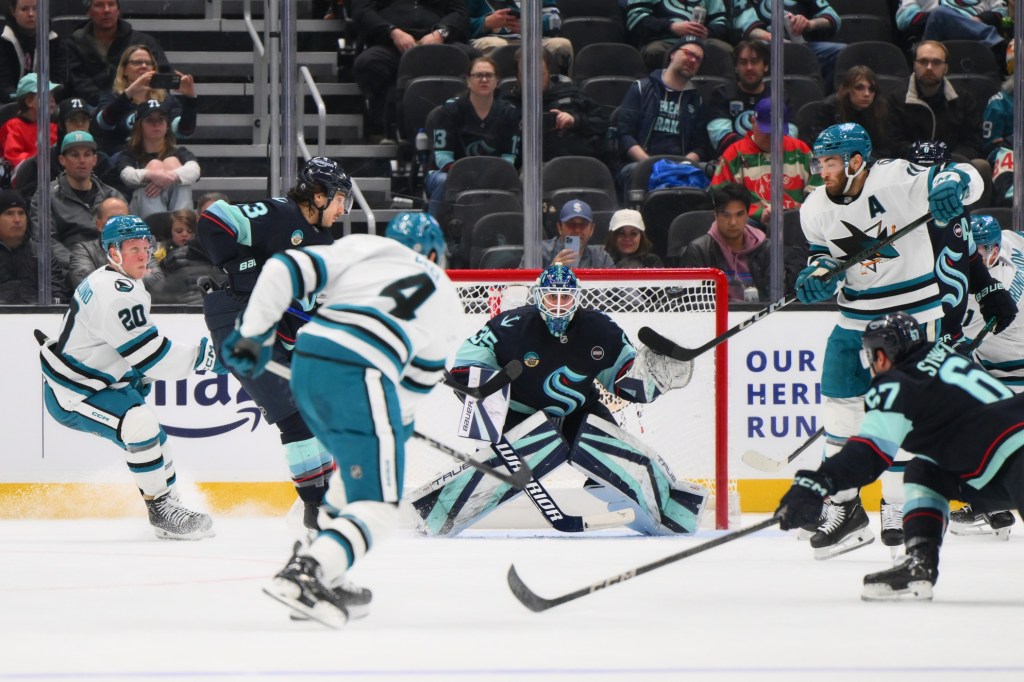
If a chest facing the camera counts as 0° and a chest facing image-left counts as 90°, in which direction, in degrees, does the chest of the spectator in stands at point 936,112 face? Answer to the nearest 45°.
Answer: approximately 0°

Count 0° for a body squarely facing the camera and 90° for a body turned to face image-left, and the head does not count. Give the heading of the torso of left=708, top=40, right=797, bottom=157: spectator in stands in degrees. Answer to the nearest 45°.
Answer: approximately 0°

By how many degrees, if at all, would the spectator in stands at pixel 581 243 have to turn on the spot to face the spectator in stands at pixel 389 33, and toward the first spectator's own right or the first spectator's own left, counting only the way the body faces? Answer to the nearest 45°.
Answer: approximately 135° to the first spectator's own right

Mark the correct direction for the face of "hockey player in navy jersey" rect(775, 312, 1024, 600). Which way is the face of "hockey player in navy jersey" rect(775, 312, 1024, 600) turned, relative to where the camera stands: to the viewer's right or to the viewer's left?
to the viewer's left

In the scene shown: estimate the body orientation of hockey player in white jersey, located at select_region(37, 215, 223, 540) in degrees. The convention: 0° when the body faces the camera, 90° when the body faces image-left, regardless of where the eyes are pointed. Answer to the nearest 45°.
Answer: approximately 270°

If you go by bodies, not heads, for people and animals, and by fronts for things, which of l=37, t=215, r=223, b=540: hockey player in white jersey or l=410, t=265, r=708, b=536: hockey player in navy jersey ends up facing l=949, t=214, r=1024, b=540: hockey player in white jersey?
l=37, t=215, r=223, b=540: hockey player in white jersey

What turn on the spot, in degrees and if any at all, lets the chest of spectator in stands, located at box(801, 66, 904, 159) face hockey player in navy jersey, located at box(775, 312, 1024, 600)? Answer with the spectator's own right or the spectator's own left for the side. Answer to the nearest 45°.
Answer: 0° — they already face them

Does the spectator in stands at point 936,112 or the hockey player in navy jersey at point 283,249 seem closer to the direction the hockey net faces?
the hockey player in navy jersey

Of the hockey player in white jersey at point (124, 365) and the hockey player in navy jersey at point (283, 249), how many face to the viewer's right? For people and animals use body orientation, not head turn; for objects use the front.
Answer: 2

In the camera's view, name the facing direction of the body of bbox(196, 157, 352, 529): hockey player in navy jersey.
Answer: to the viewer's right

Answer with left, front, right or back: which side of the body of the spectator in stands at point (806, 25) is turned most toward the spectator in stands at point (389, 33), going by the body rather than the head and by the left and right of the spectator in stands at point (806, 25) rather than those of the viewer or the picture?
right

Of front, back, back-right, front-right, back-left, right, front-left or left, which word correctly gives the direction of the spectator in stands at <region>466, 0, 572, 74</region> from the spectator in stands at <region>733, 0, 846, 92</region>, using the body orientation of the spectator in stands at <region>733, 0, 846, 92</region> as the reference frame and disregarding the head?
right
